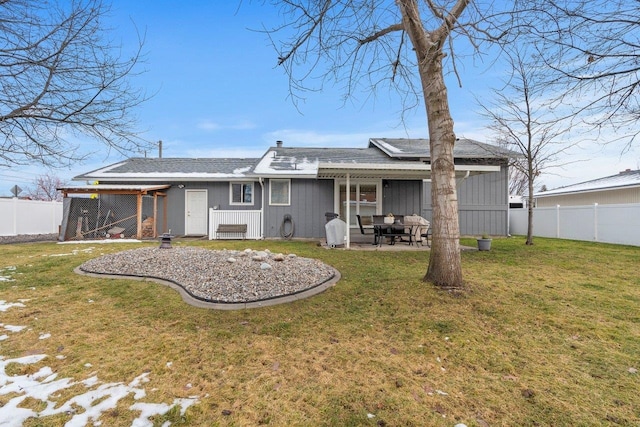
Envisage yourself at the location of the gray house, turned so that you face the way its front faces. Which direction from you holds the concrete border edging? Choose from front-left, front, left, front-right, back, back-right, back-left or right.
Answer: back

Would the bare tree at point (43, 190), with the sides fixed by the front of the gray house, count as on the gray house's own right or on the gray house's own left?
on the gray house's own left

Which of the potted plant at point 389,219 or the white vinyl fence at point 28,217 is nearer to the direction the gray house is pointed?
the white vinyl fence

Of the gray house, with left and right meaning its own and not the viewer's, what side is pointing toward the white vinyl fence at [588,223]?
right

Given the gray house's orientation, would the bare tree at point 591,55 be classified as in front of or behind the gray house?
behind

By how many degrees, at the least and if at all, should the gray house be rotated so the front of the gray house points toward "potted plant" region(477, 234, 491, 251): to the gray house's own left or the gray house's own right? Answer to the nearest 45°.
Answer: approximately 135° to the gray house's own right

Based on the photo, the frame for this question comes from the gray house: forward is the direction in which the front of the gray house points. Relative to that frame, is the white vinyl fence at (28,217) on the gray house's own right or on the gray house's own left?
on the gray house's own left

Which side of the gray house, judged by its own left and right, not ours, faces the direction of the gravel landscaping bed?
back

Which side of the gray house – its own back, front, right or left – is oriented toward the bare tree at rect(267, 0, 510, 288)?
back

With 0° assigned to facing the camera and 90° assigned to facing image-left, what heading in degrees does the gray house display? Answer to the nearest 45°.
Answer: approximately 180°
